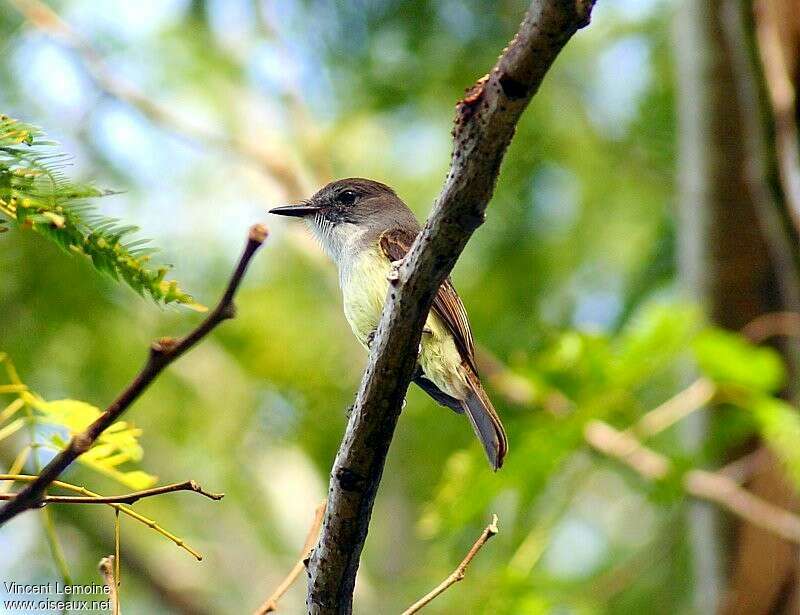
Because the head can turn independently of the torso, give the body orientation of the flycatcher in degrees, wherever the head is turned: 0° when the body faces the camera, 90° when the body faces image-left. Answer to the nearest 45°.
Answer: approximately 90°

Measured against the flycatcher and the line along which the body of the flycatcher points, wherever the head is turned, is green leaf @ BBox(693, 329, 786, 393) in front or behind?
behind
